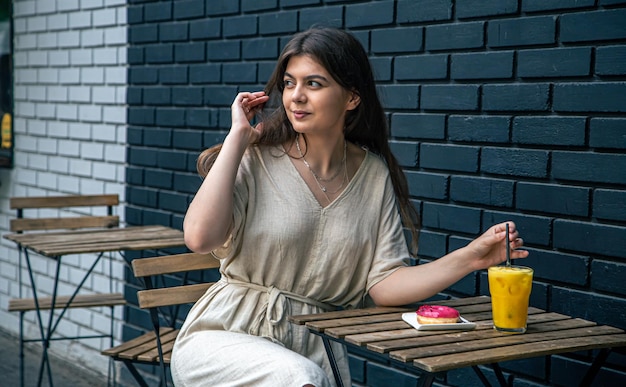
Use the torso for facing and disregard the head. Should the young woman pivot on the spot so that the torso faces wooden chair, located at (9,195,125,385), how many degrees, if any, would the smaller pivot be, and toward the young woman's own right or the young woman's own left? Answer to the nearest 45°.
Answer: approximately 135° to the young woman's own right

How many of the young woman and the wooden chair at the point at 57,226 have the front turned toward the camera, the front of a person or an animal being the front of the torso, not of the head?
2

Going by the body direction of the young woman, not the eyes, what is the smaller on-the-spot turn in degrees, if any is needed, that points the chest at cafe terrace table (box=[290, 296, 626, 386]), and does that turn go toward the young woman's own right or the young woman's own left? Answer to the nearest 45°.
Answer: approximately 45° to the young woman's own left

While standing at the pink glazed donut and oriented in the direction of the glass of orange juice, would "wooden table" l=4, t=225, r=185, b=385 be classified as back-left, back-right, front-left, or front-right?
back-left

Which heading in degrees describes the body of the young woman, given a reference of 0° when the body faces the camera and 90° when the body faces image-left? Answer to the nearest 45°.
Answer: approximately 0°
